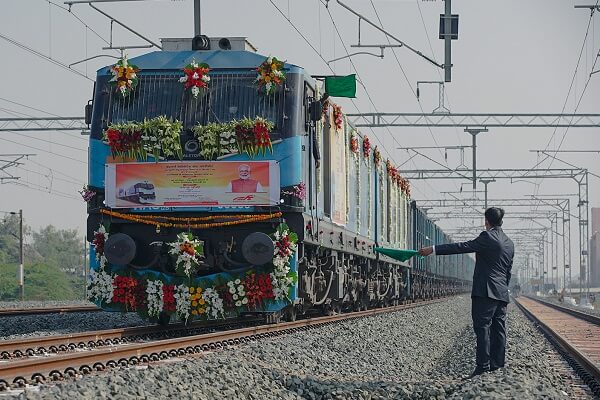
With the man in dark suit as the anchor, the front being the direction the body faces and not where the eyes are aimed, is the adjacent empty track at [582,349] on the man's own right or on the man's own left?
on the man's own right

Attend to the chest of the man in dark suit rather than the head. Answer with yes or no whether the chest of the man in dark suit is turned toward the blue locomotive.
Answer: yes

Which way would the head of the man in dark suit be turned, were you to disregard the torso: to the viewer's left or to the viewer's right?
to the viewer's left

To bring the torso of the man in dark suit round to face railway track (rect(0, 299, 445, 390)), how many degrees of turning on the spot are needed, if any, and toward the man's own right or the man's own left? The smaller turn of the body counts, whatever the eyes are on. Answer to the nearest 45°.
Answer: approximately 45° to the man's own left

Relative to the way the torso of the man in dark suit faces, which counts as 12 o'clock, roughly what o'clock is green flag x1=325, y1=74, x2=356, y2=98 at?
The green flag is roughly at 1 o'clock from the man in dark suit.

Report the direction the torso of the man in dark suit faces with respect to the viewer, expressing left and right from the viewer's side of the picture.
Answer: facing away from the viewer and to the left of the viewer
